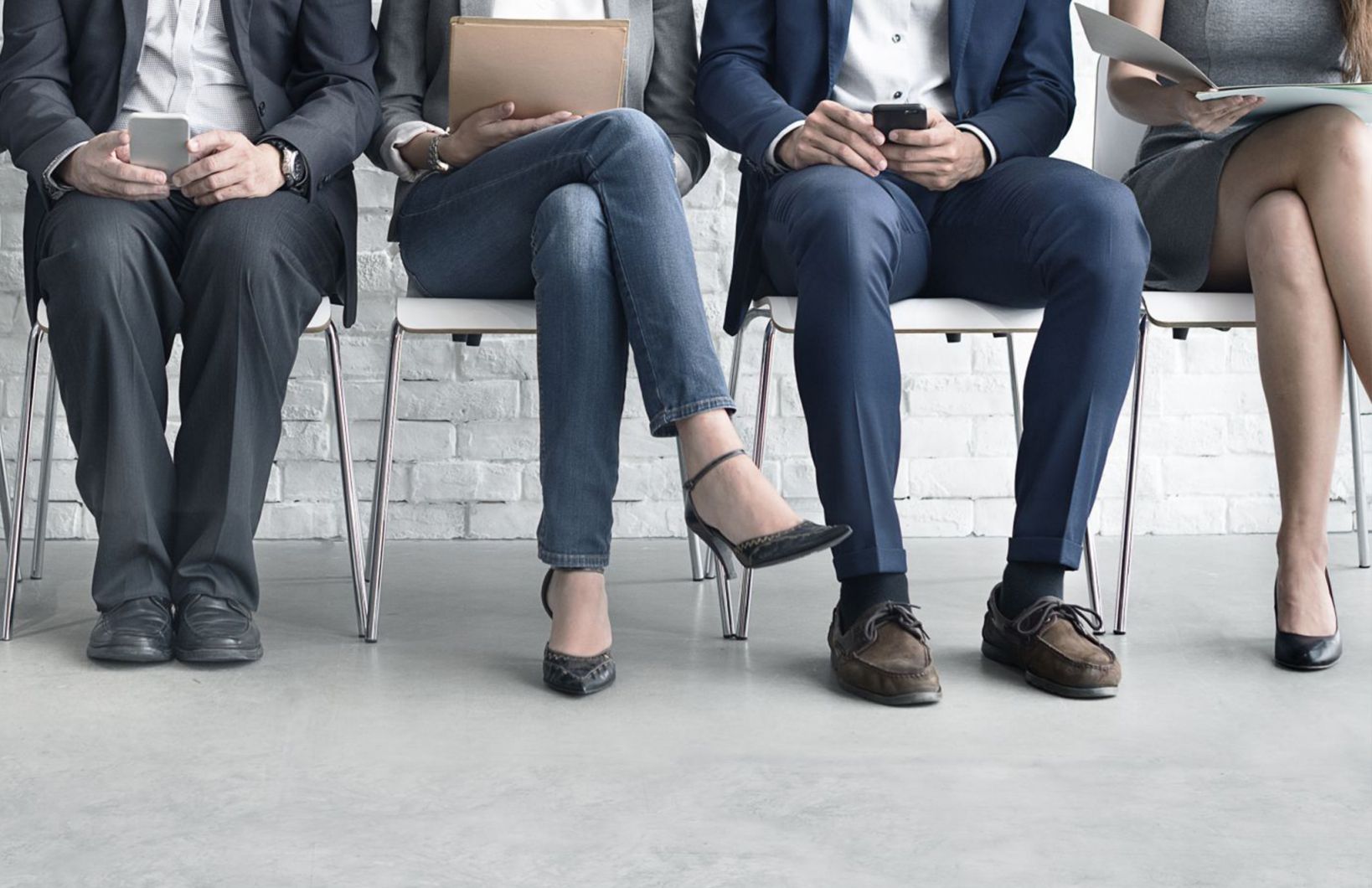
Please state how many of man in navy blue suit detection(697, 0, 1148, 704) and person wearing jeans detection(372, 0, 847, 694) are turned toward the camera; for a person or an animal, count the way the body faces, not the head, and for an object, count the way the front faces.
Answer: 2

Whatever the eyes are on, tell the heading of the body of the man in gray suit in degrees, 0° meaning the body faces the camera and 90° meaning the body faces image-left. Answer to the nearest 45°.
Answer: approximately 0°

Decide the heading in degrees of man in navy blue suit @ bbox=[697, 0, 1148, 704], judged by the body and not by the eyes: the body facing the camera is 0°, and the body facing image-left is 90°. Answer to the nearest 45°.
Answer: approximately 0°

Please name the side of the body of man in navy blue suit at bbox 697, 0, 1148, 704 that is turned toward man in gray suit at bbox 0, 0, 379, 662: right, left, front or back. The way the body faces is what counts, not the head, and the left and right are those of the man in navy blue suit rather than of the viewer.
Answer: right

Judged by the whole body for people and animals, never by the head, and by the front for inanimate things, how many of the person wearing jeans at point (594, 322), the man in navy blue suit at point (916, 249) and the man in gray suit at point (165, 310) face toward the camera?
3
